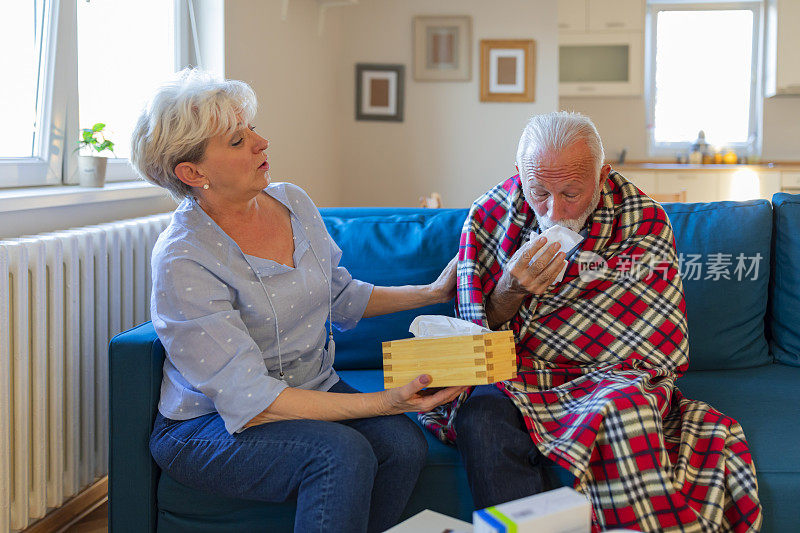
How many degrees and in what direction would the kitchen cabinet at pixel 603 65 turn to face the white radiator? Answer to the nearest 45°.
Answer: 0° — it already faces it

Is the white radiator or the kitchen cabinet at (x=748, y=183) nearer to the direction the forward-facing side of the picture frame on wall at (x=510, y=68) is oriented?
the white radiator

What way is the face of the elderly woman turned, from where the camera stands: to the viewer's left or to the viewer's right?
to the viewer's right

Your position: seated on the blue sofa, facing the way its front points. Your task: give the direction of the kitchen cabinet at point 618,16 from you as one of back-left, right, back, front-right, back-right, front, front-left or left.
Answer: back

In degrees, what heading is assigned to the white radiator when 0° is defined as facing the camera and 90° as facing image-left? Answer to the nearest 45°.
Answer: approximately 315°
